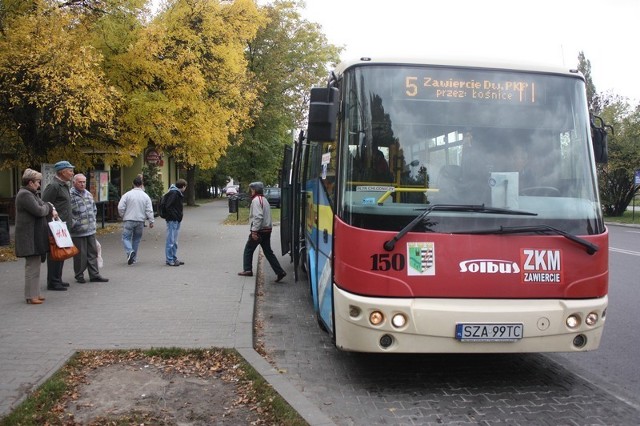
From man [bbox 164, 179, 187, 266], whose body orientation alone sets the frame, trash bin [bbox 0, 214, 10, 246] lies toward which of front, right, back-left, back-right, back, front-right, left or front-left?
back-left

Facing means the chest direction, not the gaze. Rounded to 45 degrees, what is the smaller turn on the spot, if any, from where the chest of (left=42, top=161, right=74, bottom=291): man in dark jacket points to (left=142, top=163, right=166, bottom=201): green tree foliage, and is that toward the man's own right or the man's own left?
approximately 90° to the man's own left

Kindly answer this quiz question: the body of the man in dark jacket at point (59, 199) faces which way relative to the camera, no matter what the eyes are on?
to the viewer's right

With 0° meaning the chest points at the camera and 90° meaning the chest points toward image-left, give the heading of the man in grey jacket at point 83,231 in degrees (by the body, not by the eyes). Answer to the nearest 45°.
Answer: approximately 315°

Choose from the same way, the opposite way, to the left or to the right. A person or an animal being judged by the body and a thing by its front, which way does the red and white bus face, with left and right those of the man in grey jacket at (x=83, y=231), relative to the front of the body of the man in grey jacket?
to the right

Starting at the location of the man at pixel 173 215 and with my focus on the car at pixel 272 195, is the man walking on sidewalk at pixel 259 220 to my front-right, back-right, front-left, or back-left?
back-right

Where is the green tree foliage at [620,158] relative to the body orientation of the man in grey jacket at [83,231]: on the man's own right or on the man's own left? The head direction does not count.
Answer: on the man's own left

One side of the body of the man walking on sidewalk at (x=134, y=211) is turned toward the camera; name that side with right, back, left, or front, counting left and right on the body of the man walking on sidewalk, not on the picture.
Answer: back

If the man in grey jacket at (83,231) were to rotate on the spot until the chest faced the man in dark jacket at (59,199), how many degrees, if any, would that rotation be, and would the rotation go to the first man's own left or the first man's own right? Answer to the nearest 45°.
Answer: approximately 90° to the first man's own right

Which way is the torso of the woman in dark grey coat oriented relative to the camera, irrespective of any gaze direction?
to the viewer's right

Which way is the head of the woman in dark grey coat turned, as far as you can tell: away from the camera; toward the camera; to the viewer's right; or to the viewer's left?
to the viewer's right

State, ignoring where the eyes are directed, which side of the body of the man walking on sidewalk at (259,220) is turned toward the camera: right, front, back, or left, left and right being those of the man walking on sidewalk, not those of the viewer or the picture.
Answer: left
